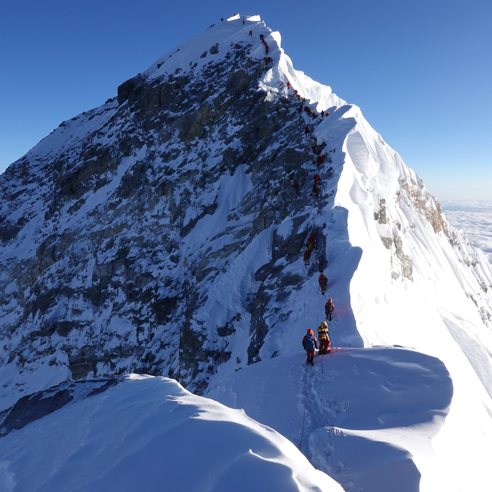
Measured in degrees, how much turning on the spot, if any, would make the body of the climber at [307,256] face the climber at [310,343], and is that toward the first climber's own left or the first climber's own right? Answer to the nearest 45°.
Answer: approximately 180°

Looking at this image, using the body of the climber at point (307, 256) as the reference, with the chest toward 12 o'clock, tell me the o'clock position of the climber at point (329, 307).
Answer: the climber at point (329, 307) is roughly at 6 o'clock from the climber at point (307, 256).

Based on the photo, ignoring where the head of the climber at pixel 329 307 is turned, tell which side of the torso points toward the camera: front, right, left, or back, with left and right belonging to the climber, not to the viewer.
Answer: back

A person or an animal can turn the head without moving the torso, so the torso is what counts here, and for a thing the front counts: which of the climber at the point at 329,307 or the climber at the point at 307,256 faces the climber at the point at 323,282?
the climber at the point at 329,307

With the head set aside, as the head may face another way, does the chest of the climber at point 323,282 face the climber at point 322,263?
yes

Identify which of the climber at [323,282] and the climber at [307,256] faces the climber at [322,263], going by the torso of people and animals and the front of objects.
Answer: the climber at [323,282]

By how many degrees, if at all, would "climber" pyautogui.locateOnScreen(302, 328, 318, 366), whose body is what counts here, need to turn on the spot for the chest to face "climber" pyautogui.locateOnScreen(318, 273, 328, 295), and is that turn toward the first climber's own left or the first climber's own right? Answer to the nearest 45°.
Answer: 0° — they already face them

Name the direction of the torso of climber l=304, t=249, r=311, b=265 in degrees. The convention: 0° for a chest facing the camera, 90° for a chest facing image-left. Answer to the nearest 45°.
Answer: approximately 180°

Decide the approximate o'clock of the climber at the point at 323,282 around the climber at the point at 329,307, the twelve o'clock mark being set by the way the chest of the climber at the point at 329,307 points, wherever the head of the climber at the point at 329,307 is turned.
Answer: the climber at the point at 323,282 is roughly at 12 o'clock from the climber at the point at 329,307.

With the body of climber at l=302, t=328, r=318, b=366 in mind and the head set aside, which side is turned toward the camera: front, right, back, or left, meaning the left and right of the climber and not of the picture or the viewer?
back

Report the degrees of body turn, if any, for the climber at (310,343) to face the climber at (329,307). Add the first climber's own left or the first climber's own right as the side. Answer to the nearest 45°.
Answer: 0° — they already face them

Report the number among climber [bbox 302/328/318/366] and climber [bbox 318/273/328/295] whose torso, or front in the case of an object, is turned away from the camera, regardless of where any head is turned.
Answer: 2

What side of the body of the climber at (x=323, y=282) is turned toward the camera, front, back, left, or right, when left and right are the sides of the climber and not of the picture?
back
